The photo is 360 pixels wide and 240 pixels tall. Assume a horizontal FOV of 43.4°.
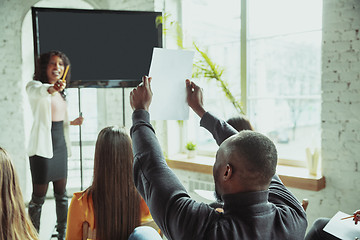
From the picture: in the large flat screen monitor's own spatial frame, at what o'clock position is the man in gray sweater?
The man in gray sweater is roughly at 12 o'clock from the large flat screen monitor.

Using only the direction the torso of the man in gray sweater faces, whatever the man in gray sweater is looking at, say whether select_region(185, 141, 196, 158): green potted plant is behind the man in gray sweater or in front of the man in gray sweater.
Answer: in front

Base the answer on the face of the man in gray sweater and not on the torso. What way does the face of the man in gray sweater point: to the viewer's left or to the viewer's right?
to the viewer's left

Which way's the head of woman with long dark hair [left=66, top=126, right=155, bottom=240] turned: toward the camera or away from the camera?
away from the camera

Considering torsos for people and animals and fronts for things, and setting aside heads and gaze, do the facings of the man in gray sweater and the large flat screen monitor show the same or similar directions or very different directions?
very different directions

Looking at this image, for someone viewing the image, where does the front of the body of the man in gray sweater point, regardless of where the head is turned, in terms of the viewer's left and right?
facing away from the viewer and to the left of the viewer

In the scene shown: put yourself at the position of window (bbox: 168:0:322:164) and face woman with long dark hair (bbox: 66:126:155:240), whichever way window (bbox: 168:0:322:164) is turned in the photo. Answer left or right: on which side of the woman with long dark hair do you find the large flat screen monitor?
right

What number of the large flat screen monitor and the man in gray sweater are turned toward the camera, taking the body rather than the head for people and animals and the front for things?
1

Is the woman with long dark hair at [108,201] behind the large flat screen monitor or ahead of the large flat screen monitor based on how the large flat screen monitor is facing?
ahead

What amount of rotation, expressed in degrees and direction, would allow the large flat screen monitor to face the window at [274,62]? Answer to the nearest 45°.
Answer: approximately 90° to its left
